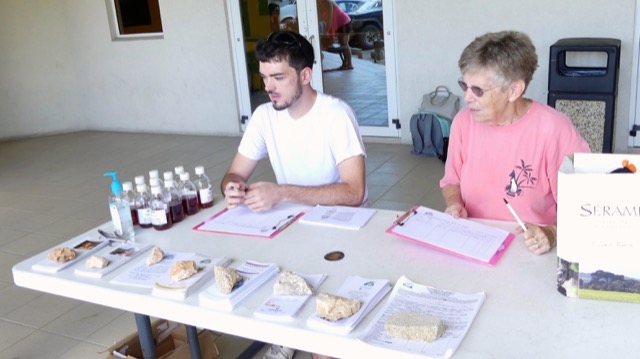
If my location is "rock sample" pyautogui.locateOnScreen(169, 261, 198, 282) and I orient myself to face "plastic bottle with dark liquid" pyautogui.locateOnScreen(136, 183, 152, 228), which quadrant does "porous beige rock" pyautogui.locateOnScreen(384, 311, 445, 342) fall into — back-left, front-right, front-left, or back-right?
back-right

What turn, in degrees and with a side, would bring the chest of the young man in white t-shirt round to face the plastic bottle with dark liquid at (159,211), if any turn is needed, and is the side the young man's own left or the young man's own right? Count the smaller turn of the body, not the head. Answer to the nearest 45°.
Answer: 0° — they already face it

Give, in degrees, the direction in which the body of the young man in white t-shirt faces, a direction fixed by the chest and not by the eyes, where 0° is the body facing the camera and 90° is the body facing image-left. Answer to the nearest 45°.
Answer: approximately 45°

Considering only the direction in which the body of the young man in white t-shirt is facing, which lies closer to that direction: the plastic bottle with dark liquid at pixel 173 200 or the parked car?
the plastic bottle with dark liquid

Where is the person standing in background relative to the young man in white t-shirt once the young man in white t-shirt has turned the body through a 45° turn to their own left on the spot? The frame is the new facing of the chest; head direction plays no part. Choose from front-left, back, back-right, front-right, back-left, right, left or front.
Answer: back

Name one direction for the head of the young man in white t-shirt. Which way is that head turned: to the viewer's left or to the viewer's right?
to the viewer's left

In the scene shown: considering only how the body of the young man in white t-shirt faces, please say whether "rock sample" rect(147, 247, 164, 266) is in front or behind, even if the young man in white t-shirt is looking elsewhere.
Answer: in front

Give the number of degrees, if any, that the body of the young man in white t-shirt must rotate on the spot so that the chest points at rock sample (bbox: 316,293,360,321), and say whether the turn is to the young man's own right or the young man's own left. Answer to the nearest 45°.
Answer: approximately 45° to the young man's own left

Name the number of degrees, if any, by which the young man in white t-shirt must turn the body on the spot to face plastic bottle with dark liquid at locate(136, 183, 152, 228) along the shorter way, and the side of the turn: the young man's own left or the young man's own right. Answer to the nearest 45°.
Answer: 0° — they already face it

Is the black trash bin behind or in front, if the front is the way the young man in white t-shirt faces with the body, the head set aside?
behind

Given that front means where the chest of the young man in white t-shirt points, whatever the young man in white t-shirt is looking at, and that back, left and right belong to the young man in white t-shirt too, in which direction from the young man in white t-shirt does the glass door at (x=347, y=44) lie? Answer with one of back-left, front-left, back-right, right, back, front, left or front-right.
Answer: back-right
